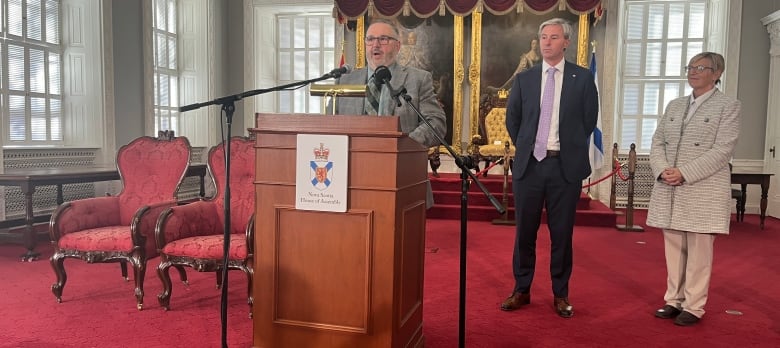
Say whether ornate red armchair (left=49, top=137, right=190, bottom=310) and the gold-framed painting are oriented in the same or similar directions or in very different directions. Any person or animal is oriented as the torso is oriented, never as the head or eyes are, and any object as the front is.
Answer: same or similar directions

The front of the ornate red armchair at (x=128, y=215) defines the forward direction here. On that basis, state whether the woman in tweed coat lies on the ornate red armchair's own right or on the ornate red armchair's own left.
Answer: on the ornate red armchair's own left

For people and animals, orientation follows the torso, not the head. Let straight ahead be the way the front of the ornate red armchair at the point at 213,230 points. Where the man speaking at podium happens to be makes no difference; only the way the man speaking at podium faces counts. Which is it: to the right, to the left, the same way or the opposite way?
the same way

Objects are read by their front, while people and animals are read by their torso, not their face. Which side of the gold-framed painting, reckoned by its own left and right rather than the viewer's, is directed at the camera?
front

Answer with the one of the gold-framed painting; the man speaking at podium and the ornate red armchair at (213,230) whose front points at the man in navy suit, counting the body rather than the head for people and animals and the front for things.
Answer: the gold-framed painting

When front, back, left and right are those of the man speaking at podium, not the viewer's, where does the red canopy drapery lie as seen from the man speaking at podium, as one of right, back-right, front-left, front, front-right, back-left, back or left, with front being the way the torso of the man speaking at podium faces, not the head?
back-right

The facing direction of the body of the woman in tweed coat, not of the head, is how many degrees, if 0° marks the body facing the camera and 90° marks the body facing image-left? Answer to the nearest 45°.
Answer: approximately 45°

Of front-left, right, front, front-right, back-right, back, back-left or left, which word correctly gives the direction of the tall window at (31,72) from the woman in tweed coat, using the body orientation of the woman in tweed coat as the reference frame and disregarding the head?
front-right

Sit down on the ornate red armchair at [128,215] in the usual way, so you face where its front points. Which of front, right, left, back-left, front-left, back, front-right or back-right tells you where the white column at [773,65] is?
back-left

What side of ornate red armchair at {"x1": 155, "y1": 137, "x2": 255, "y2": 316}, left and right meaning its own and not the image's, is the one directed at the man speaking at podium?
left

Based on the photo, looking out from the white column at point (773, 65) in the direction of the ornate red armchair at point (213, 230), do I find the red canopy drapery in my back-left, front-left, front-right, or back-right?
front-right

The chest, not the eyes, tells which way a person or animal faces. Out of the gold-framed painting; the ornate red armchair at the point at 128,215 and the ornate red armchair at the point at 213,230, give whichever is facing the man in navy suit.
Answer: the gold-framed painting

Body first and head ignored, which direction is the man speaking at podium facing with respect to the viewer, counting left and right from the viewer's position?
facing the viewer and to the left of the viewer

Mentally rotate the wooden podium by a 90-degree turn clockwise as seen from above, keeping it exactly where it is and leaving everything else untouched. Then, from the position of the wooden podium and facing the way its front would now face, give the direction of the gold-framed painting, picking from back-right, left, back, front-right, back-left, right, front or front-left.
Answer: right

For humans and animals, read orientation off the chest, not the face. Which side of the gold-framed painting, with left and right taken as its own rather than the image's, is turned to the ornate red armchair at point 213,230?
front

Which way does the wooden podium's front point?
toward the camera
